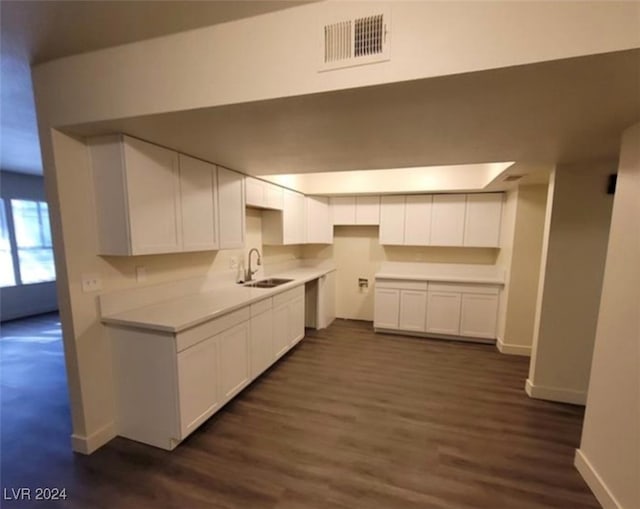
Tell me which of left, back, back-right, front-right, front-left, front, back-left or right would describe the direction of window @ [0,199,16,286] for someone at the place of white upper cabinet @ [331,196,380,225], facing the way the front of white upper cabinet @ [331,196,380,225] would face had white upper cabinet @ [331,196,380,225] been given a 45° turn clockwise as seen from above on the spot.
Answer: front-right

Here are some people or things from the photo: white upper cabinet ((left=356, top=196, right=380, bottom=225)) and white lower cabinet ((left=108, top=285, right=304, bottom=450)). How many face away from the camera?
0

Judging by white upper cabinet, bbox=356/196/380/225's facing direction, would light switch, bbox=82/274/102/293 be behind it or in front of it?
in front

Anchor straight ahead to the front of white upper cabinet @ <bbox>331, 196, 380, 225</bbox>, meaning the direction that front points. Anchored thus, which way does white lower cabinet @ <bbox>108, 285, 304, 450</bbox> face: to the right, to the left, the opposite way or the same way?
to the left

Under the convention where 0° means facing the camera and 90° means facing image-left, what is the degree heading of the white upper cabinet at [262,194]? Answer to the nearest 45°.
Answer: approximately 315°

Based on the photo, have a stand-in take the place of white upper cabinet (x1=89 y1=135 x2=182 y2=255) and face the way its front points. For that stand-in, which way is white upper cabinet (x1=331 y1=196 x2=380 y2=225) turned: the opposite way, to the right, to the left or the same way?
to the right

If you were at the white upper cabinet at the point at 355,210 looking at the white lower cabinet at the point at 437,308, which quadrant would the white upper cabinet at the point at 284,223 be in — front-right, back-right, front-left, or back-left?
back-right

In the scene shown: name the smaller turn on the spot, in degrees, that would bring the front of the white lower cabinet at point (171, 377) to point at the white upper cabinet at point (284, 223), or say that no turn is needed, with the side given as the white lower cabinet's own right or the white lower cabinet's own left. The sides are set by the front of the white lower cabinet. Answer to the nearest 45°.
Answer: approximately 90° to the white lower cabinet's own left

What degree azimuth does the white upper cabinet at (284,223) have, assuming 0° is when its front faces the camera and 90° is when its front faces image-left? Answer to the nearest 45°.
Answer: approximately 315°

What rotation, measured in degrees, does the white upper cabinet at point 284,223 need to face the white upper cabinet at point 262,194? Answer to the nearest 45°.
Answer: approximately 90° to its right

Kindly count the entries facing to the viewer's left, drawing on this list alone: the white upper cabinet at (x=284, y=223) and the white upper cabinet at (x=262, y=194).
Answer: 0

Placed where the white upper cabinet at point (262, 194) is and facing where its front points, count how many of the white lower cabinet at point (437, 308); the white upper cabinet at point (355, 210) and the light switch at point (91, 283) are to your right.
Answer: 1
